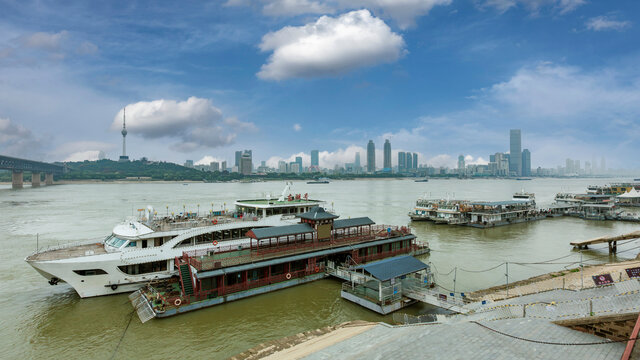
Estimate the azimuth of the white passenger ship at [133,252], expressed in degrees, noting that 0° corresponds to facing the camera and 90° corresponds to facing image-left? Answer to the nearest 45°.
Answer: approximately 45°

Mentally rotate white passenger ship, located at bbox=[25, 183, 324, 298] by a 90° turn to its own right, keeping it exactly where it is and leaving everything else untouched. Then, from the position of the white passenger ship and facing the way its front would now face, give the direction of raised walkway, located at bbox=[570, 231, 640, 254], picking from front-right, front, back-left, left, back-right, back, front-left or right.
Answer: back-right

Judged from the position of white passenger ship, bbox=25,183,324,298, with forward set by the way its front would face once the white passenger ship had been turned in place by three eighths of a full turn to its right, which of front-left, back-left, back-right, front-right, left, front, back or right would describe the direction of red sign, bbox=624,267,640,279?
back-right

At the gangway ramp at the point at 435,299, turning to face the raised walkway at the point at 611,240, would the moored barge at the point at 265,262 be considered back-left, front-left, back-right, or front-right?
back-left

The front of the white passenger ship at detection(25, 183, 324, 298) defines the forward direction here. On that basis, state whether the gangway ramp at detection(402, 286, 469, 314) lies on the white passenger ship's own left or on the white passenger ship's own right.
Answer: on the white passenger ship's own left
